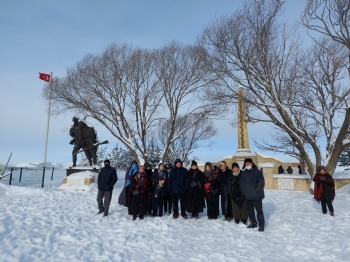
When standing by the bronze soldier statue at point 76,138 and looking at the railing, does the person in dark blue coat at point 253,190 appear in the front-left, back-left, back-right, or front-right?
back-left

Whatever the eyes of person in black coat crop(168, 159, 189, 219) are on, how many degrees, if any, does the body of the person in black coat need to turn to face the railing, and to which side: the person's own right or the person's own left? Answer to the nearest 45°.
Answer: approximately 135° to the person's own right

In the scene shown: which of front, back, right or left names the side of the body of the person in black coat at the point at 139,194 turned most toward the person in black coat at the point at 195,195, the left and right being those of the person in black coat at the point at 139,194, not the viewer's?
left

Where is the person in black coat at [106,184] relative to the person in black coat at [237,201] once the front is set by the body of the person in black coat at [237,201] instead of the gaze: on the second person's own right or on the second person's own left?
on the second person's own right

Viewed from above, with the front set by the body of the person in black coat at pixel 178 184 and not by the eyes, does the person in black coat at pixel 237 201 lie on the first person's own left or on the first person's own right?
on the first person's own left

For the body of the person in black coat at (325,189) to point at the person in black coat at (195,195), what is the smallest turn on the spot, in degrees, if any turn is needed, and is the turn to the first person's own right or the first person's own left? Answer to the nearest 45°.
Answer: approximately 45° to the first person's own right

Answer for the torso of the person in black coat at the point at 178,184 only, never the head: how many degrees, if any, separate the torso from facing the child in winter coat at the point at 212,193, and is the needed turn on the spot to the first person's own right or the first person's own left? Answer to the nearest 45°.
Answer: approximately 90° to the first person's own left

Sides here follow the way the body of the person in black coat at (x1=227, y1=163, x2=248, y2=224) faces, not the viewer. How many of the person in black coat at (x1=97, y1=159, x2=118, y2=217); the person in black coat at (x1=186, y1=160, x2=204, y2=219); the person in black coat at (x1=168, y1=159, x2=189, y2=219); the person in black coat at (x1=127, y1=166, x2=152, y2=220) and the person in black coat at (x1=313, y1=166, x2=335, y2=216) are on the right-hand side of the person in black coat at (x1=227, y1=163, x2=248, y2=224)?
4

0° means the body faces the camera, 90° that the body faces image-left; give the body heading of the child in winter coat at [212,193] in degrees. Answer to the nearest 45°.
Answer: approximately 0°
